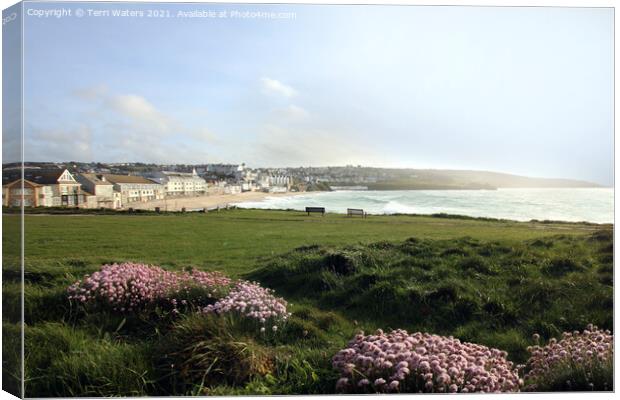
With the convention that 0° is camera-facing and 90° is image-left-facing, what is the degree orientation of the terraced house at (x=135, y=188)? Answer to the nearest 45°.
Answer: approximately 315°

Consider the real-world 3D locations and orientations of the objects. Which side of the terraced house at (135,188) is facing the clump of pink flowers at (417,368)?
front

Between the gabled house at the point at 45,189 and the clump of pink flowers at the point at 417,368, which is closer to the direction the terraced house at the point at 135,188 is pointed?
the clump of pink flowers

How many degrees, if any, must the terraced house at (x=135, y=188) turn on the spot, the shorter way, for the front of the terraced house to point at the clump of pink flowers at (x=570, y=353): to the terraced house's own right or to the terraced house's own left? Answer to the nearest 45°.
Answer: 0° — it already faces it

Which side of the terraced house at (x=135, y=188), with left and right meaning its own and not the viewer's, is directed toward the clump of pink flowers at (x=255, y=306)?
front

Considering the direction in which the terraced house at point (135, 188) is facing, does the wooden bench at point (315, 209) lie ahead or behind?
ahead

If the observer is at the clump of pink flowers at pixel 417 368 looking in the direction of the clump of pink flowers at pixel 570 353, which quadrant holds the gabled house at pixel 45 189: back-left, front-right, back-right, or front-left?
back-left

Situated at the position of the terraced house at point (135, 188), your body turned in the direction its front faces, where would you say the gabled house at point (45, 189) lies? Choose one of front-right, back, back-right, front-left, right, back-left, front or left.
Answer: back-right

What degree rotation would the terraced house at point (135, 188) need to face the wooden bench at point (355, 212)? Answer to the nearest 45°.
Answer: approximately 45° to its left
